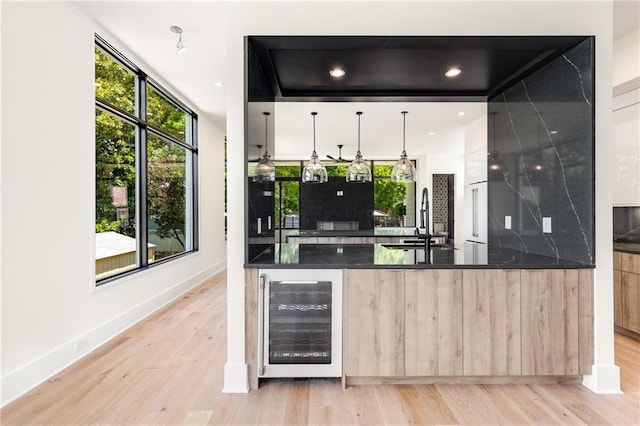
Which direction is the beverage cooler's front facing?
toward the camera

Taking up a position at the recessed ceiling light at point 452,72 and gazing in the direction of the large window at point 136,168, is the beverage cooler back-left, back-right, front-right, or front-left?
front-left

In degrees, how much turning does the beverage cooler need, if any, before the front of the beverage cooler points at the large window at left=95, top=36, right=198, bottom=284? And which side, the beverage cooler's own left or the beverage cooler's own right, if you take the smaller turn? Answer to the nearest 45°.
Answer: approximately 135° to the beverage cooler's own right
